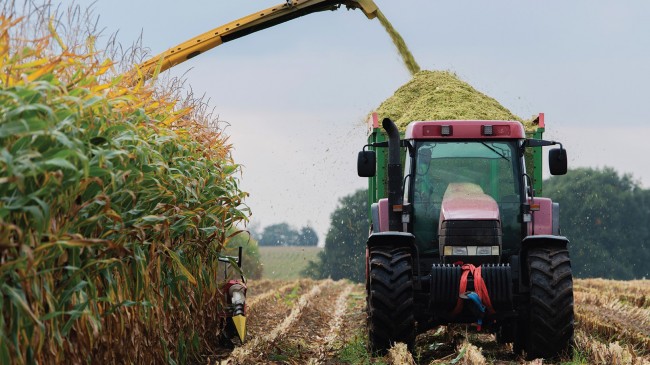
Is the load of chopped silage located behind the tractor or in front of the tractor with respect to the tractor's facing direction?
behind

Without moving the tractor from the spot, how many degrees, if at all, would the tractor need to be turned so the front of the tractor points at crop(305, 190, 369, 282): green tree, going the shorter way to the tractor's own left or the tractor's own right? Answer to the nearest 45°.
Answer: approximately 180°

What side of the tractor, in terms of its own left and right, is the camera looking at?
front
